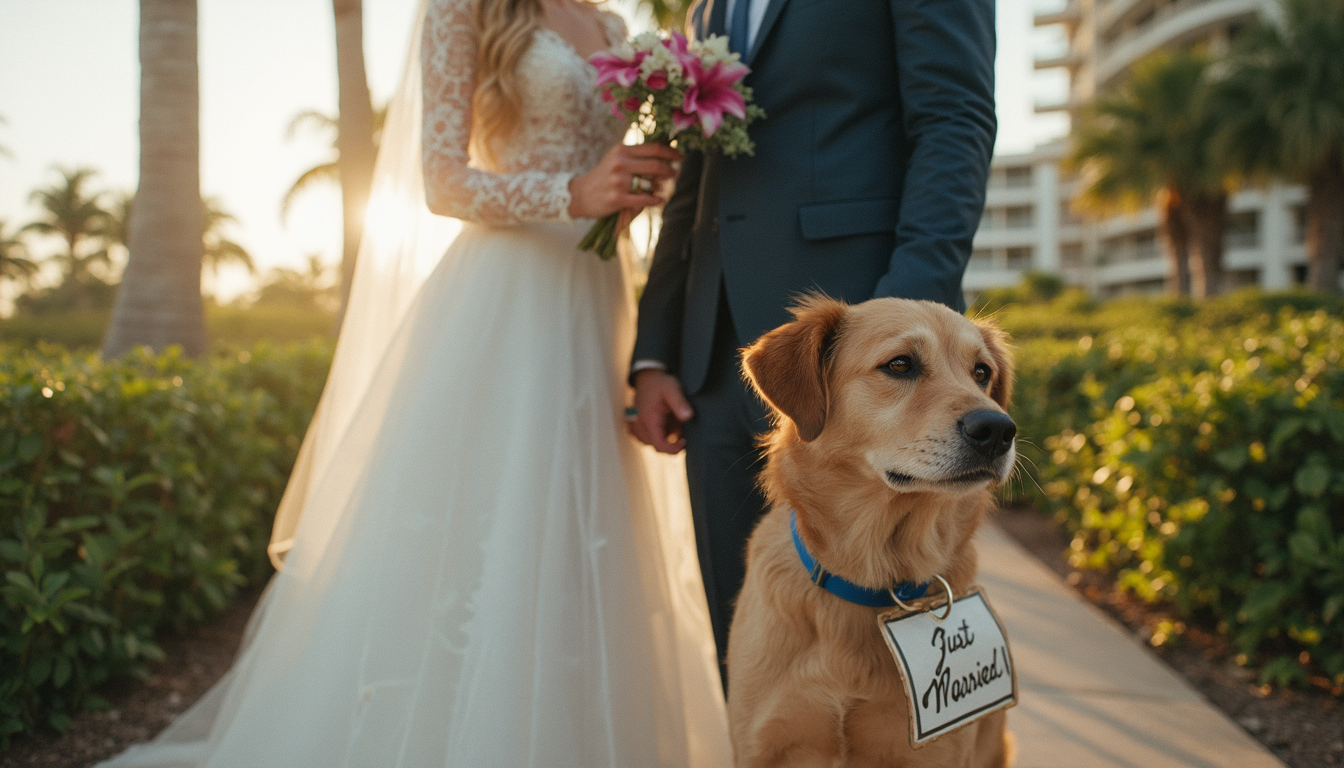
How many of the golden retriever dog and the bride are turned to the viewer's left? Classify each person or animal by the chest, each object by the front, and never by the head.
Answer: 0

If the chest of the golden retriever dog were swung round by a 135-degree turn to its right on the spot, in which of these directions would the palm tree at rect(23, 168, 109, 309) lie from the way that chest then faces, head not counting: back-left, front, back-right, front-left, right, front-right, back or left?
front-right

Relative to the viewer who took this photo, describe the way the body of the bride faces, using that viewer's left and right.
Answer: facing the viewer and to the right of the viewer

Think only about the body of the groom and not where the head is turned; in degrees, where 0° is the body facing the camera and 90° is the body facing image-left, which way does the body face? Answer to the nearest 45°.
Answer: approximately 45°

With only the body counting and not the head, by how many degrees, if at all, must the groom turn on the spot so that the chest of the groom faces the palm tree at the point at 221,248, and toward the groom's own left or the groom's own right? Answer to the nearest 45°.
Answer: approximately 90° to the groom's own right

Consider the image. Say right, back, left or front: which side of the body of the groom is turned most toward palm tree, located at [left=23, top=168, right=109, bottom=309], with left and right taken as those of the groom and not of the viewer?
right

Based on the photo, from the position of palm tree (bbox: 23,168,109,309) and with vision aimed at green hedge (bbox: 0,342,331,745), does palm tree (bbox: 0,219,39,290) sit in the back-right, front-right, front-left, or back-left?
back-right
